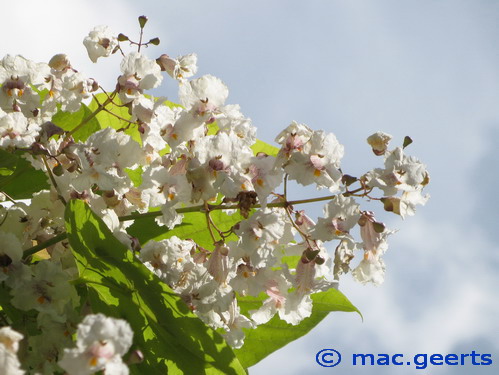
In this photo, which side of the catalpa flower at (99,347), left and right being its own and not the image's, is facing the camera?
front
